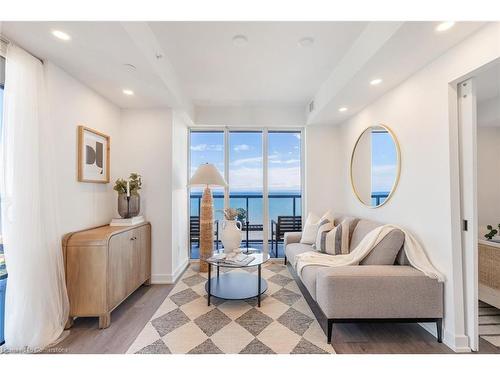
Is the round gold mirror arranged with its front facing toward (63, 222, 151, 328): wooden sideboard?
yes

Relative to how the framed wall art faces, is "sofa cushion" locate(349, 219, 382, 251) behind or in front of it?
in front

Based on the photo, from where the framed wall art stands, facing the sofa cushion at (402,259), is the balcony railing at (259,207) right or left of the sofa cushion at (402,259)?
left

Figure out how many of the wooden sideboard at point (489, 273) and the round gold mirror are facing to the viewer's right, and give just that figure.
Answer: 0

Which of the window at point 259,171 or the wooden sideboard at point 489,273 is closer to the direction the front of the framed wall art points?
the wooden sideboard

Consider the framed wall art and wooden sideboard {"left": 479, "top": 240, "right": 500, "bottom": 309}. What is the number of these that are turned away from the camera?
0

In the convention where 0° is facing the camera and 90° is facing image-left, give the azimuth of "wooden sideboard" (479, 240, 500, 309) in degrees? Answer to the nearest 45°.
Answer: approximately 45°
